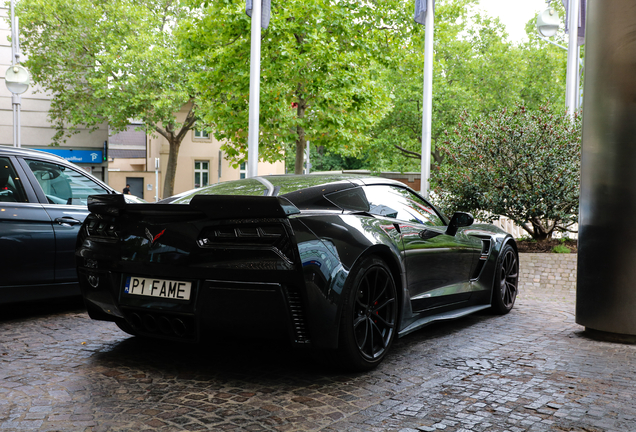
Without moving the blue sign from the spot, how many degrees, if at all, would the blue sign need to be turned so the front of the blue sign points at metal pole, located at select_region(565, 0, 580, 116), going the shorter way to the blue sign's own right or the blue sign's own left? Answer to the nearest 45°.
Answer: approximately 45° to the blue sign's own left

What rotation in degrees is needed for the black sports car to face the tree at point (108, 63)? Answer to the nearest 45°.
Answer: approximately 45° to its left

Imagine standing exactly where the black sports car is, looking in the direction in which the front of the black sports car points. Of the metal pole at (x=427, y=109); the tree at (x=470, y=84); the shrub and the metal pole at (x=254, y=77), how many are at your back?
0

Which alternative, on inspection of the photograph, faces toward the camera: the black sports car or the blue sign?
the blue sign

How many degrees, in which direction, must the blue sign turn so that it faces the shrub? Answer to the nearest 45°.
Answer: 0° — it already faces it

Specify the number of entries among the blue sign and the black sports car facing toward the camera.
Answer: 1

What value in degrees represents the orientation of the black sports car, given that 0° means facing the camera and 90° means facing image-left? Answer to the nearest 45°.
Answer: approximately 225°

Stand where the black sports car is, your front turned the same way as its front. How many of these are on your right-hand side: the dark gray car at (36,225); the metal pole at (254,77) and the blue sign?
0

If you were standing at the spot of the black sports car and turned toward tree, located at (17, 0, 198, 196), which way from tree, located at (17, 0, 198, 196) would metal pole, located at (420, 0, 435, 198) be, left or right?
right

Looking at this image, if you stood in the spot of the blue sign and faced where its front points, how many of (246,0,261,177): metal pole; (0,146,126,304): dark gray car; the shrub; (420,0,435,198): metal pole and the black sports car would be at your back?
0

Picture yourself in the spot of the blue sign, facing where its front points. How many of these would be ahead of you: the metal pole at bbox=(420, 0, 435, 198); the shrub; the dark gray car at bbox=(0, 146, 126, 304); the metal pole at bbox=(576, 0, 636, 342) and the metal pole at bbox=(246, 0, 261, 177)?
5

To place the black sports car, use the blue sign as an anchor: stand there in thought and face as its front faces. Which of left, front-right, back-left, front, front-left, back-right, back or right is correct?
front

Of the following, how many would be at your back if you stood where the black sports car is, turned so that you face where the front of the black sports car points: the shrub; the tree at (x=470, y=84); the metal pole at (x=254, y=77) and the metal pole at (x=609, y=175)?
0

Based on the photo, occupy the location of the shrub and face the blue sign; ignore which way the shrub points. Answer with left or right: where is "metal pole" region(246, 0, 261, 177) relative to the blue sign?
left

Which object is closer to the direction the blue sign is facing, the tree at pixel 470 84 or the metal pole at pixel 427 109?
the metal pole

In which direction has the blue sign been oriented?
toward the camera

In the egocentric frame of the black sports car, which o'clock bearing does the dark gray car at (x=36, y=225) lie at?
The dark gray car is roughly at 9 o'clock from the black sports car.

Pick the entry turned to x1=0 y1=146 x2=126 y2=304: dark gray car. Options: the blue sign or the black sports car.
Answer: the blue sign

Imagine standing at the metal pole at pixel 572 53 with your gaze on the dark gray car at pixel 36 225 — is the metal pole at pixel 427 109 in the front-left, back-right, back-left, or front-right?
front-right

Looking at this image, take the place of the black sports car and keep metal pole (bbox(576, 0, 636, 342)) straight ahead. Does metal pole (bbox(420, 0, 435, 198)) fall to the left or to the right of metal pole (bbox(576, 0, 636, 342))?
left
